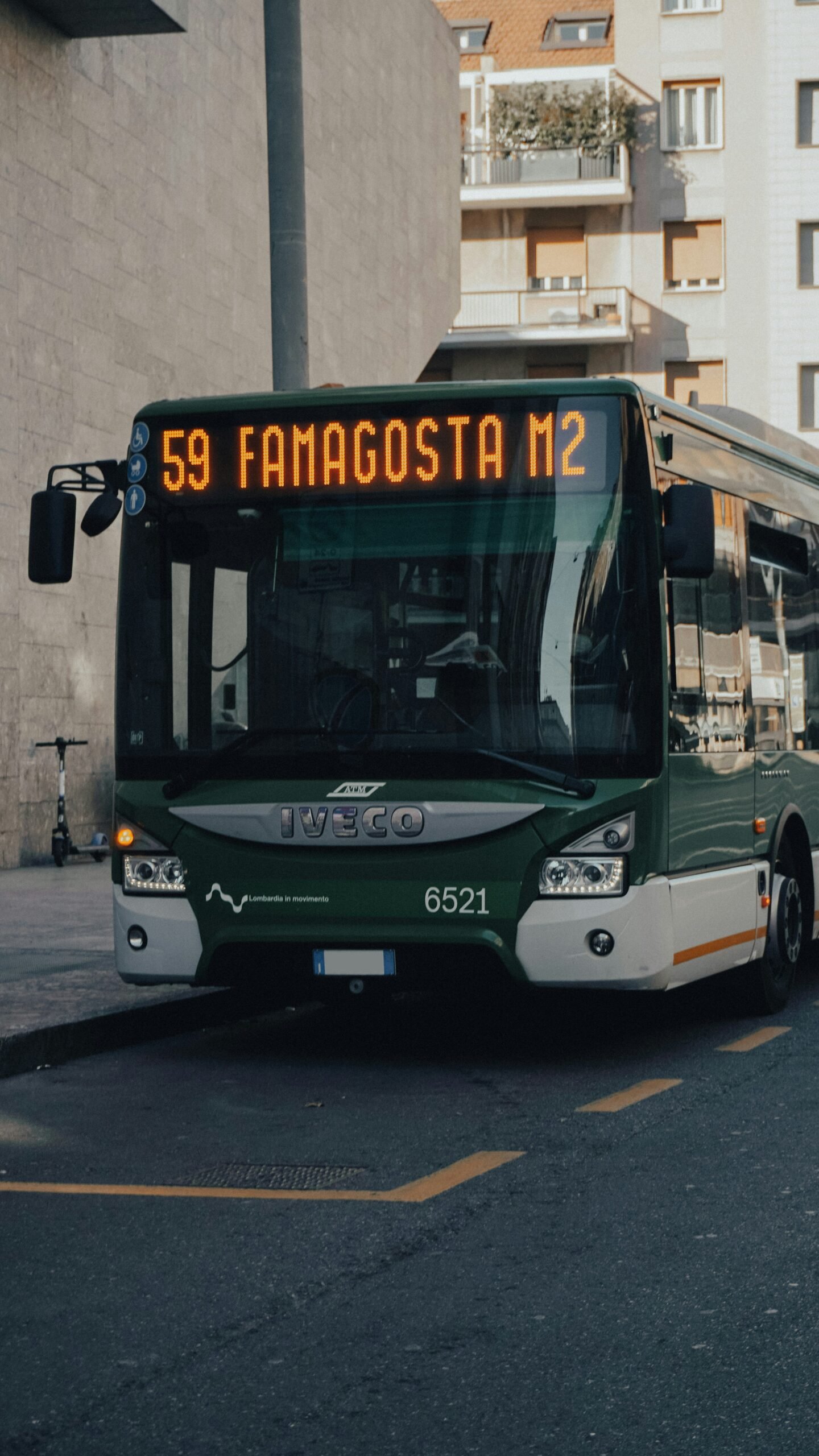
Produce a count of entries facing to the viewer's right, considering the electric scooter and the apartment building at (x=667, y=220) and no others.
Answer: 0

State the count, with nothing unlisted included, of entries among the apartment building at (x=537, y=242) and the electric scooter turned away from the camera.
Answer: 0

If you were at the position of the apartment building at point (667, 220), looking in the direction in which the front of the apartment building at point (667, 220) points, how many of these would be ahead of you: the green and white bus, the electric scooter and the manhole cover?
3

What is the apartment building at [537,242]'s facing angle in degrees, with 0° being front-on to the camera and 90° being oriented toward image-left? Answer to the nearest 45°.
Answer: approximately 0°

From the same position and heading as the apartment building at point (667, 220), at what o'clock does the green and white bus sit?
The green and white bus is roughly at 12 o'clock from the apartment building.

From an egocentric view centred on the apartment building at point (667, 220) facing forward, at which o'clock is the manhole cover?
The manhole cover is roughly at 12 o'clock from the apartment building.

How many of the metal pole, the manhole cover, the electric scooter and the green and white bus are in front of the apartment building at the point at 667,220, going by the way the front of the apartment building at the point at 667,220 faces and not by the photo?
4

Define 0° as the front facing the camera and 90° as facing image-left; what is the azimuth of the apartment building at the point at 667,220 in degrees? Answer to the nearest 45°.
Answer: approximately 0°

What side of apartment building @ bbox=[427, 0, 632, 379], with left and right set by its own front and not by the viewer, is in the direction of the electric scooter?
front

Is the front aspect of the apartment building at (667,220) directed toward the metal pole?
yes

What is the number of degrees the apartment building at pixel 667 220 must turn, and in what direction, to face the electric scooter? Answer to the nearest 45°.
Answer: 0° — it already faces it
